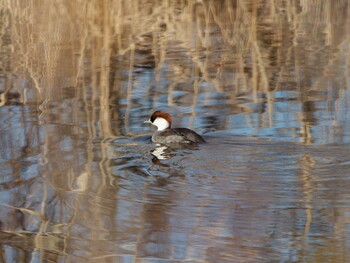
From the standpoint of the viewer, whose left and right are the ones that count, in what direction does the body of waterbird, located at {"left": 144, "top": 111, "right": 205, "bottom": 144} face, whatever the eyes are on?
facing to the left of the viewer
